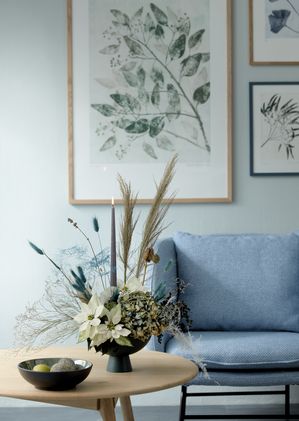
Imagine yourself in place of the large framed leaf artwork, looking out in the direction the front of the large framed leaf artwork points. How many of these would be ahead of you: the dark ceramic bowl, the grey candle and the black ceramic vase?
3

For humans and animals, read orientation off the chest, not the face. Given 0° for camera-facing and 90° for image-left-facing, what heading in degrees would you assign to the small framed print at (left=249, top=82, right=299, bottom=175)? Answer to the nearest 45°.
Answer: approximately 0°

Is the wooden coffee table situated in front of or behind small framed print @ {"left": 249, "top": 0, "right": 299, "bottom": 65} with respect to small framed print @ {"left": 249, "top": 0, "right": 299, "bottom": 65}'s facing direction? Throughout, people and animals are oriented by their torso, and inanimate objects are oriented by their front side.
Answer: in front

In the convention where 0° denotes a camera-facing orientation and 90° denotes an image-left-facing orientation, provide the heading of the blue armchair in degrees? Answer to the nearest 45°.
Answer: approximately 0°

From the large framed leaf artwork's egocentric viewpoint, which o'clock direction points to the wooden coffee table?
The wooden coffee table is roughly at 12 o'clock from the large framed leaf artwork.
